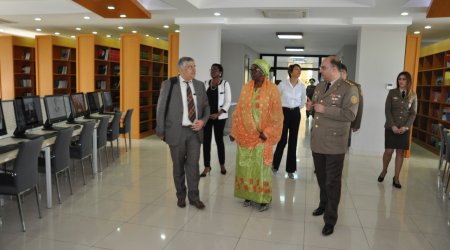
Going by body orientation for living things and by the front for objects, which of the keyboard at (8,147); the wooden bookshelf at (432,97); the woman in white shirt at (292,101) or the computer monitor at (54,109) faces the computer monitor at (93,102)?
the wooden bookshelf

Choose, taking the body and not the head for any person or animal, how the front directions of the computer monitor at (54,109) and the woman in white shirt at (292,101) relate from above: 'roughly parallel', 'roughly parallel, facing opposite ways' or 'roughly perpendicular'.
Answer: roughly perpendicular

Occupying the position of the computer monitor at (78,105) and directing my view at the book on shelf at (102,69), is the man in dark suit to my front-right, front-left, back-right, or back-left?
back-right

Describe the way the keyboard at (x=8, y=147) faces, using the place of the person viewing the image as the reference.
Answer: facing the viewer and to the right of the viewer

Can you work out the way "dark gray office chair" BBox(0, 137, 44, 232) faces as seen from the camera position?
facing away from the viewer and to the left of the viewer

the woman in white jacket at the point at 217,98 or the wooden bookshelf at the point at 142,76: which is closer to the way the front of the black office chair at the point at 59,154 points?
the wooden bookshelf

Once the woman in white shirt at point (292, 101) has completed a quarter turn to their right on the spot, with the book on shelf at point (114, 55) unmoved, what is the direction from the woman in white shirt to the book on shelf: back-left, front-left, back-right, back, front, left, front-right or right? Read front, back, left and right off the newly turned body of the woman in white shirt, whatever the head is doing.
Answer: front-right

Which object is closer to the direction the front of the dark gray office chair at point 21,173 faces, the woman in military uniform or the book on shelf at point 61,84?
the book on shelf

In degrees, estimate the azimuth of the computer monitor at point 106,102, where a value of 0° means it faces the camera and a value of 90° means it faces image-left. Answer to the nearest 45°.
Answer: approximately 315°

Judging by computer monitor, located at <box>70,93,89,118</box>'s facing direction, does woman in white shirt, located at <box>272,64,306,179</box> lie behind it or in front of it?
in front

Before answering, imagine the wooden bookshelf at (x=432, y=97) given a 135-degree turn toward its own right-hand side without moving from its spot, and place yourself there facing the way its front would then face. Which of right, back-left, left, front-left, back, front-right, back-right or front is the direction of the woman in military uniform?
back
